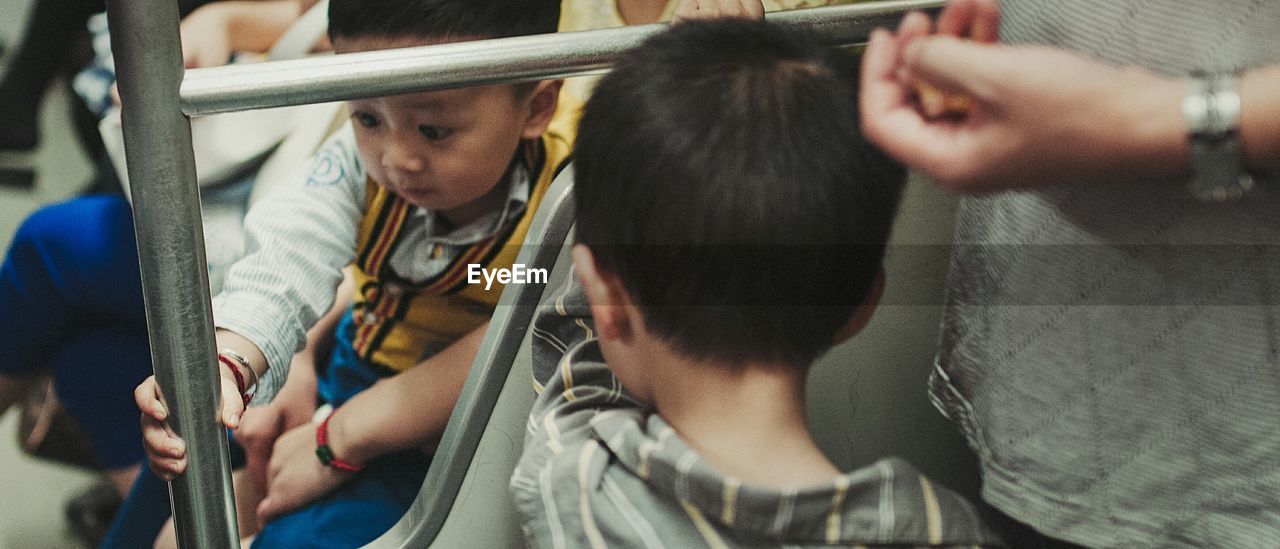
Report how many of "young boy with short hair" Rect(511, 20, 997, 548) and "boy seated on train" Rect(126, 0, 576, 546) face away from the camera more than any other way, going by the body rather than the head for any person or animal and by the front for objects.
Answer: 1

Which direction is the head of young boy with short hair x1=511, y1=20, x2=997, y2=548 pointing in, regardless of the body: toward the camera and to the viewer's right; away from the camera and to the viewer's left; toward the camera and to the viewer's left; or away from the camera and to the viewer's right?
away from the camera and to the viewer's left

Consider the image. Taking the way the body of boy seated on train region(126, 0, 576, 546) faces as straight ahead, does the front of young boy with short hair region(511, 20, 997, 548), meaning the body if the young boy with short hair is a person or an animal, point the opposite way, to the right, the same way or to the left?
the opposite way

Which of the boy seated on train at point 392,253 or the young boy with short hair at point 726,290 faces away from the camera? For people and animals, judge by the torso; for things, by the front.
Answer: the young boy with short hair

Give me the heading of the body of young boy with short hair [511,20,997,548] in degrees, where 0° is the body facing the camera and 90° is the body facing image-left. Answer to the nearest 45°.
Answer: approximately 180°
